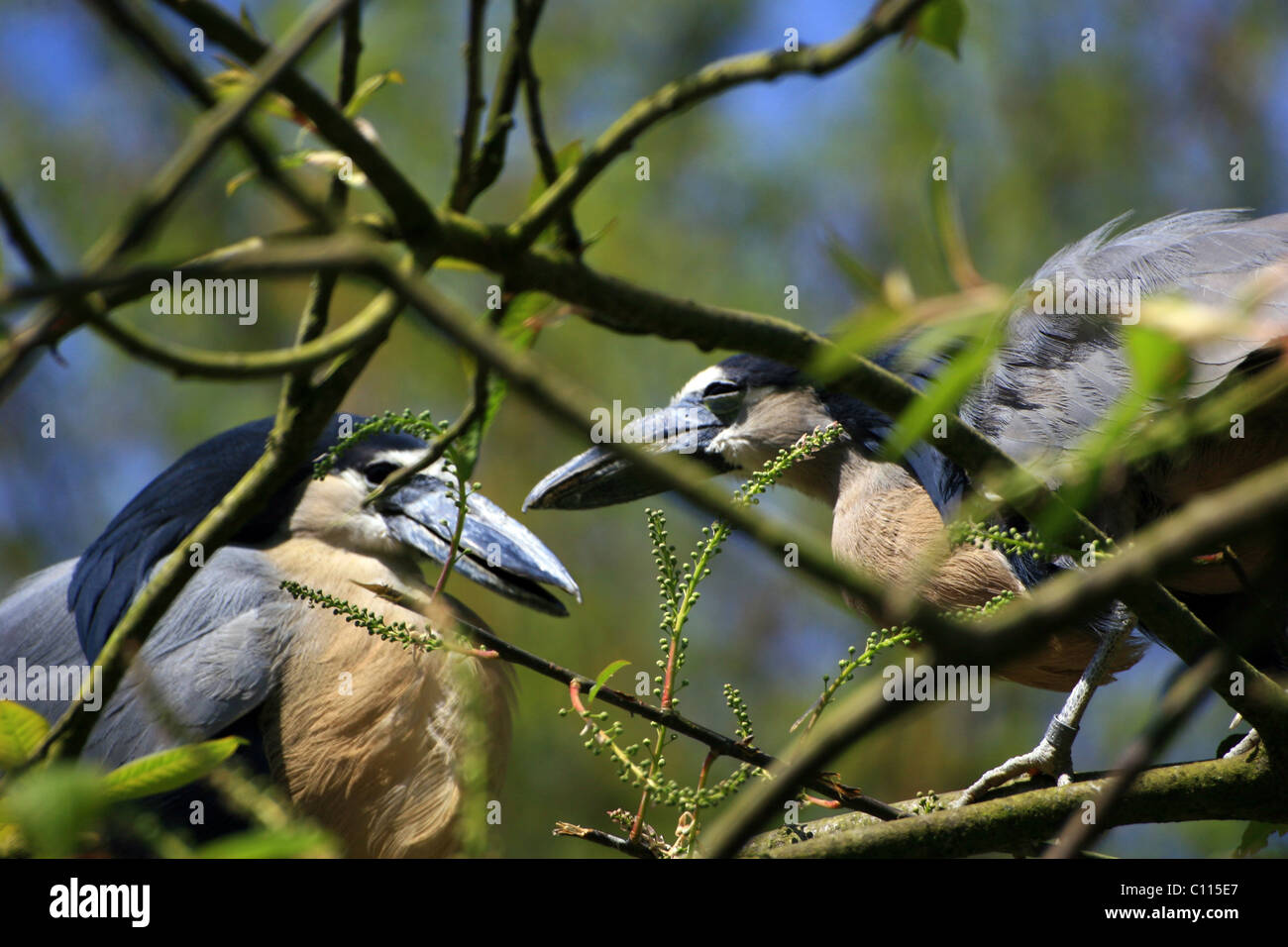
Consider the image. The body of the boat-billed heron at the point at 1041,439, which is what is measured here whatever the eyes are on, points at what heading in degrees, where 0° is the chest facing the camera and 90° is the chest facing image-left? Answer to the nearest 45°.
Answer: approximately 90°

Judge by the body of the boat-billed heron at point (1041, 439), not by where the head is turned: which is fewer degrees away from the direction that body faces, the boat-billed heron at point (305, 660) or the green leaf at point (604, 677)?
the boat-billed heron

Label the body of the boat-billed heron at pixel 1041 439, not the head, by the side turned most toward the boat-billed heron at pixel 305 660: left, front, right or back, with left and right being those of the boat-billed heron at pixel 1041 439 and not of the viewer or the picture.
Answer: front
